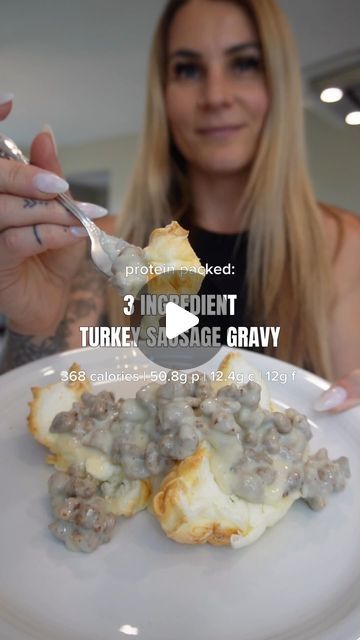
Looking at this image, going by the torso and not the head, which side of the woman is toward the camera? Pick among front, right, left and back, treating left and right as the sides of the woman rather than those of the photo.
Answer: front
